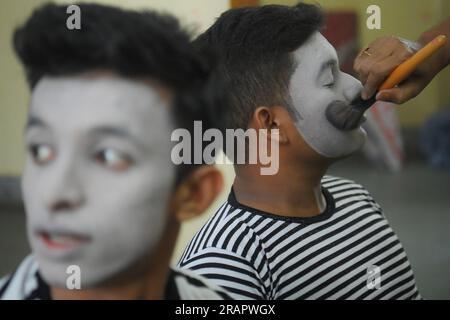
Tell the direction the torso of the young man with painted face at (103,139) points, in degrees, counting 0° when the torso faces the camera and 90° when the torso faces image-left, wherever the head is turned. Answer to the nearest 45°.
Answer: approximately 45°

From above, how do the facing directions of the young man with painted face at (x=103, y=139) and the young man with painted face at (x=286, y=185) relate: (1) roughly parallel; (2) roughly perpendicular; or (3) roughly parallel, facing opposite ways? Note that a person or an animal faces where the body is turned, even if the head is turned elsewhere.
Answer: roughly perpendicular

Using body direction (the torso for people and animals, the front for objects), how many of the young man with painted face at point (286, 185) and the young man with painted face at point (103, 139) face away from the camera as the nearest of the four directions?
0

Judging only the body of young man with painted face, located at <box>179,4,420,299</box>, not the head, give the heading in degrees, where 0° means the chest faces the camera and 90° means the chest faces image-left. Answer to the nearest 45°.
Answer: approximately 315°

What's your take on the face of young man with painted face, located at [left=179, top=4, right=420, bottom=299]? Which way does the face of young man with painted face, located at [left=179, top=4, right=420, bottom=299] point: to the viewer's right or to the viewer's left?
to the viewer's right
